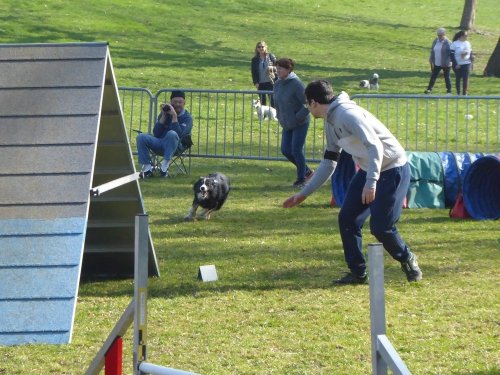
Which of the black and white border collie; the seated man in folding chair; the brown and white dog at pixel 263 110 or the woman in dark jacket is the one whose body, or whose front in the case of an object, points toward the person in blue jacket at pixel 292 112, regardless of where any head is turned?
the woman in dark jacket

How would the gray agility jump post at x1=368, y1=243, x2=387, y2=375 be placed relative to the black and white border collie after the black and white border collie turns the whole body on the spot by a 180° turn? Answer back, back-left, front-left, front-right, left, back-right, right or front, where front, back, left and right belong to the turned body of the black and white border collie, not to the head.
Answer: back-right

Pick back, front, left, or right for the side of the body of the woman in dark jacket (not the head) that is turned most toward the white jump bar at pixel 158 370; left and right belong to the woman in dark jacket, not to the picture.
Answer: front

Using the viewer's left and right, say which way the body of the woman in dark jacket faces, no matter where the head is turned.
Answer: facing the viewer

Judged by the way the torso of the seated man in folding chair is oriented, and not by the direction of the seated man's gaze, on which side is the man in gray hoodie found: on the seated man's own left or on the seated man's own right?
on the seated man's own left

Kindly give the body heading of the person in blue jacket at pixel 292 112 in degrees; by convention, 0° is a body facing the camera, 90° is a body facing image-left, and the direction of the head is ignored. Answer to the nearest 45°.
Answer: approximately 45°

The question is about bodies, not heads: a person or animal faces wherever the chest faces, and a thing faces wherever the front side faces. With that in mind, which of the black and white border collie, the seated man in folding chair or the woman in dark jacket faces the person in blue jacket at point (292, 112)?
the woman in dark jacket

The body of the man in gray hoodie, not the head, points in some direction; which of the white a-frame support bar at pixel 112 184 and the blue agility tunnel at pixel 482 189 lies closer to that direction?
the white a-frame support bar

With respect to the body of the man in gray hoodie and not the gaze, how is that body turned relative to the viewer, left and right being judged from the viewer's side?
facing to the left of the viewer

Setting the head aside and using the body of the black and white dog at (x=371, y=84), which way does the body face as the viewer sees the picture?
to the viewer's left

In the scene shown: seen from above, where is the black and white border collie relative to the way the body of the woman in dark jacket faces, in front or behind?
in front

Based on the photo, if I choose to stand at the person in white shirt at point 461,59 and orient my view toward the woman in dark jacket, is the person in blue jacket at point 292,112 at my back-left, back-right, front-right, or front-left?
front-left
